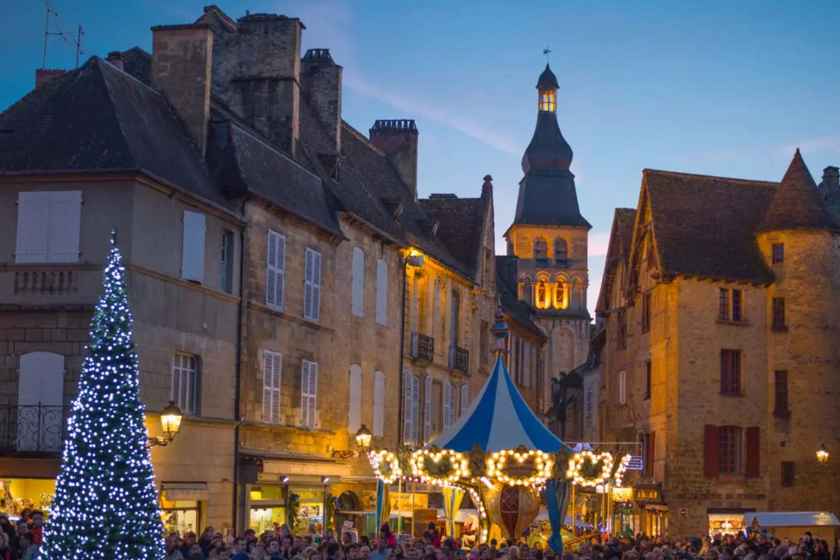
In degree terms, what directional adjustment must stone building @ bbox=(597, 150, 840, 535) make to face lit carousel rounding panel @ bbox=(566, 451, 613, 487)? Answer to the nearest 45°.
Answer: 0° — it already faces it

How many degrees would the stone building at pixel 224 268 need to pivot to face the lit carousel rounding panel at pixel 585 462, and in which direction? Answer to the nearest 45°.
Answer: approximately 45° to its left

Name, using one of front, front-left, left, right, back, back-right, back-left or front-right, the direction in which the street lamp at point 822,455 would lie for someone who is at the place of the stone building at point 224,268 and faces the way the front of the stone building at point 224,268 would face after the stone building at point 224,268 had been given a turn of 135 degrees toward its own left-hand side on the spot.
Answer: front-right

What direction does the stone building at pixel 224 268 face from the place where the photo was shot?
facing the viewer and to the right of the viewer

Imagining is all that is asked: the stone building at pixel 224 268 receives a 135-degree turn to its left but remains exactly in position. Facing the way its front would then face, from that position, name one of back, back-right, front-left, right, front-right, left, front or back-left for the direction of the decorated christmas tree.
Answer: back

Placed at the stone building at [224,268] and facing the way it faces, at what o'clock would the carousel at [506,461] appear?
The carousel is roughly at 11 o'clock from the stone building.

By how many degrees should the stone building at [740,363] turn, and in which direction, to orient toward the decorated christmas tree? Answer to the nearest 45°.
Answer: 0° — it already faces it

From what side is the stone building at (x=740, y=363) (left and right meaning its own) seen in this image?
front

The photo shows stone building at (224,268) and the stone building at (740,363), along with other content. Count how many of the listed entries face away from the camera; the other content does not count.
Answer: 0
